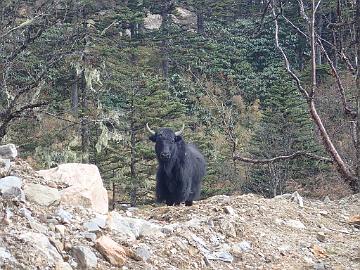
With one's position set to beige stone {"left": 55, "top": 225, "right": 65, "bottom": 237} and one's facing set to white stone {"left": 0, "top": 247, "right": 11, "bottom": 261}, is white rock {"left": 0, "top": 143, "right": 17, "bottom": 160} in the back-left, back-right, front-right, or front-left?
back-right

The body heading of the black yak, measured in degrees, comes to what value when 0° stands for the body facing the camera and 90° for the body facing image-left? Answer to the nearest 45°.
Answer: approximately 45°

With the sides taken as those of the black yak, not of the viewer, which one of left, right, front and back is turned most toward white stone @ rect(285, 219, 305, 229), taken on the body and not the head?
left

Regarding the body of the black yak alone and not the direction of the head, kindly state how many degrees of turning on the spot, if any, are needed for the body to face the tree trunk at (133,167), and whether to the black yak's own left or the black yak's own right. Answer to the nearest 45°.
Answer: approximately 135° to the black yak's own right

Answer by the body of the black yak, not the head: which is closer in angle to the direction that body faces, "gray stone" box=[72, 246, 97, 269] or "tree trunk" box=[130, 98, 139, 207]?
the gray stone

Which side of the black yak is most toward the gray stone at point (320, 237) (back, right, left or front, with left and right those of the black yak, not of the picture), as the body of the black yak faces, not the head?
left

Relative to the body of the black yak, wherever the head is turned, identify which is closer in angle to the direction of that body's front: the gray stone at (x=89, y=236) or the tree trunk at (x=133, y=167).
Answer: the gray stone

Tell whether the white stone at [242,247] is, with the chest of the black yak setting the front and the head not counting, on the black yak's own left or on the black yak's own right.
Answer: on the black yak's own left
